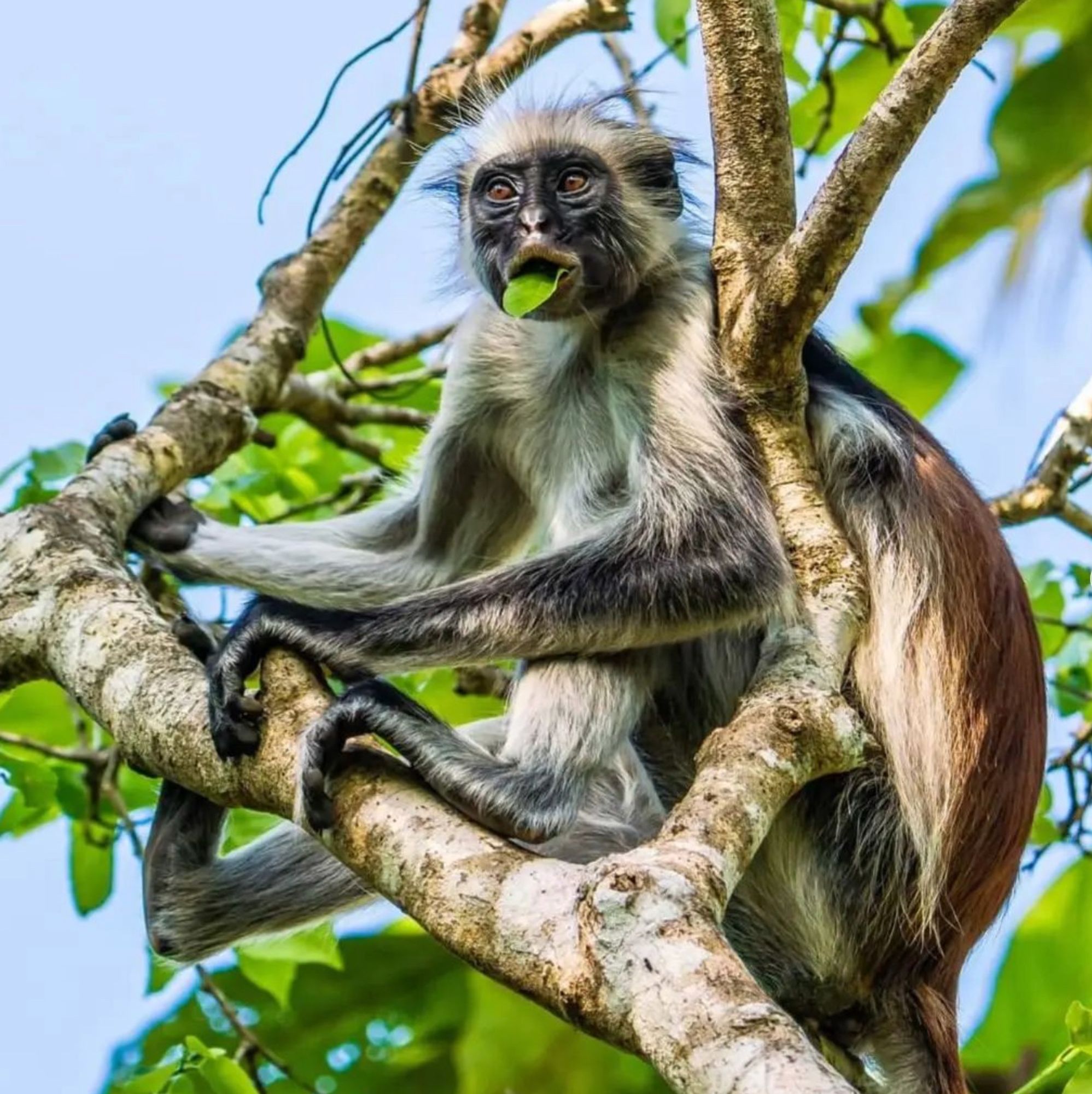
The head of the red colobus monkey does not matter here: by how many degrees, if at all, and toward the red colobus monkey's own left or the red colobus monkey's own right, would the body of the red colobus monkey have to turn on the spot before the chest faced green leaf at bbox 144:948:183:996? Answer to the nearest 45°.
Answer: approximately 45° to the red colobus monkey's own right

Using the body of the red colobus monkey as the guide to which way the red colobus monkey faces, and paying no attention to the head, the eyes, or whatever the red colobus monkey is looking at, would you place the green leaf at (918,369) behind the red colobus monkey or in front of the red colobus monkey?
behind

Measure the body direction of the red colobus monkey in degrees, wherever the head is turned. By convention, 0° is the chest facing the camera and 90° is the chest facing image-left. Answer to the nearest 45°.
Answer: approximately 45°

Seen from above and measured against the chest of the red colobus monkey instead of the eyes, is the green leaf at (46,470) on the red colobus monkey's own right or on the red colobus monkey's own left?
on the red colobus monkey's own right

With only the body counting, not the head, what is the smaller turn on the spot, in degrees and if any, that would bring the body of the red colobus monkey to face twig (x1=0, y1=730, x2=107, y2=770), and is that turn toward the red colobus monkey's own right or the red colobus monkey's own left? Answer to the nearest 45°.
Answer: approximately 90° to the red colobus monkey's own right

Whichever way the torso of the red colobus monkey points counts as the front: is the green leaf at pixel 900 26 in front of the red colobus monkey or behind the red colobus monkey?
behind
